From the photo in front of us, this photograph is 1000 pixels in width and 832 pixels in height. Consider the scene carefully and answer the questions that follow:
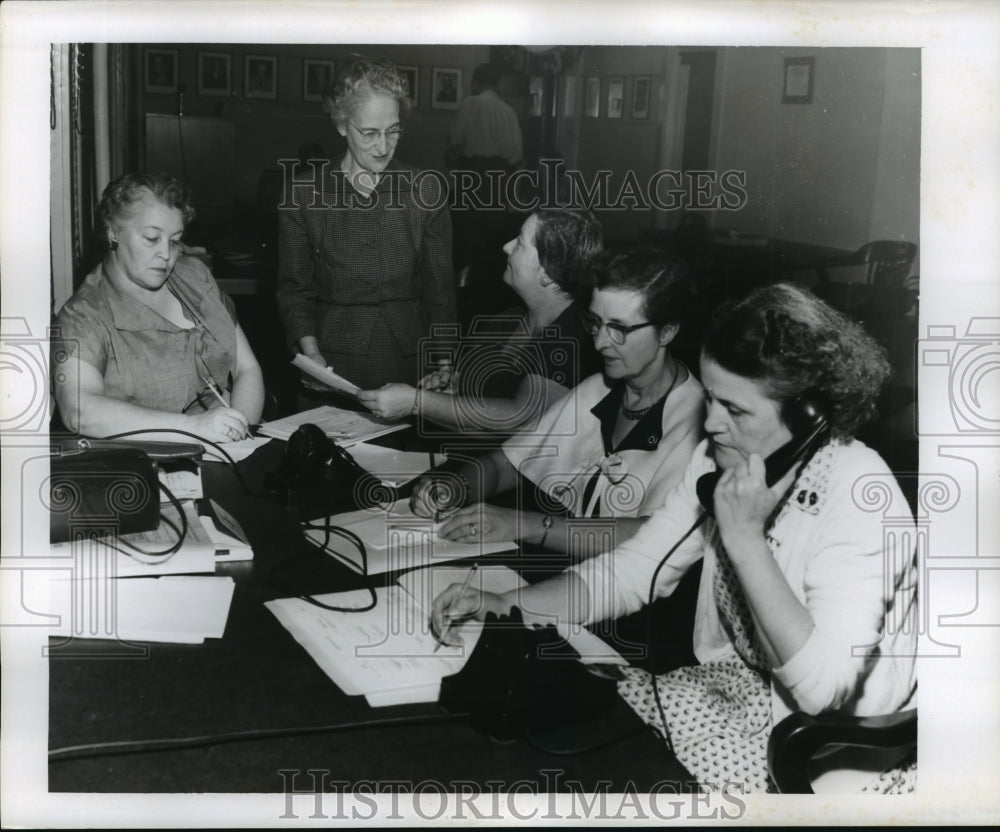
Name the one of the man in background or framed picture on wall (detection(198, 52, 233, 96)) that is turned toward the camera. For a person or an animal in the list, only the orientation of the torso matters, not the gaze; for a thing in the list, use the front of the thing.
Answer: the framed picture on wall

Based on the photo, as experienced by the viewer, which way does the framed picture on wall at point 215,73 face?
facing the viewer

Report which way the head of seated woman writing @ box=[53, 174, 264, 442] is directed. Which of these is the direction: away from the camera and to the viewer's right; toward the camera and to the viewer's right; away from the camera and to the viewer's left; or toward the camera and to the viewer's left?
toward the camera and to the viewer's right

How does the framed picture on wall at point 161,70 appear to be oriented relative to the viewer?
toward the camera

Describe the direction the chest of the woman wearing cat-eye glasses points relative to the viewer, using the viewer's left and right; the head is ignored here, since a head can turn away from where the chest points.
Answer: facing the viewer and to the left of the viewer

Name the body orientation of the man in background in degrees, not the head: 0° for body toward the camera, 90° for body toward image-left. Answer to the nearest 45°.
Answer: approximately 180°

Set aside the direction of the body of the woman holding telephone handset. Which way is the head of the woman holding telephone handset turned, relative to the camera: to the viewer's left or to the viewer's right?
to the viewer's left

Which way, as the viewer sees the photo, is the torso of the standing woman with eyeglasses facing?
toward the camera

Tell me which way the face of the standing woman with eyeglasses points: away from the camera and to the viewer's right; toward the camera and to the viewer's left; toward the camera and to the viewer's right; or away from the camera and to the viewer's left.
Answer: toward the camera and to the viewer's right

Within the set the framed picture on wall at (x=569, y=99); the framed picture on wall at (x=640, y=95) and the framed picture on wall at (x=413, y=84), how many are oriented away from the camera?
0

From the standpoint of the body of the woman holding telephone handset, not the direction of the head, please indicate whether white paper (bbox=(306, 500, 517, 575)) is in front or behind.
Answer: in front
